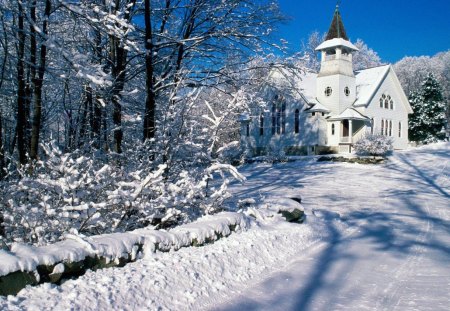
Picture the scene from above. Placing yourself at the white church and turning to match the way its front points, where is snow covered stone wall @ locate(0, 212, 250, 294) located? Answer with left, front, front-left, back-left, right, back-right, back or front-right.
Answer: front-right

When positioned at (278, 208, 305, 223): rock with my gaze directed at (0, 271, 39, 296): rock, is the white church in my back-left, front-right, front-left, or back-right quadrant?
back-right

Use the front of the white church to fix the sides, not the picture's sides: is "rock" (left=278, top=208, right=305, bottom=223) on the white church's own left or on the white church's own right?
on the white church's own right

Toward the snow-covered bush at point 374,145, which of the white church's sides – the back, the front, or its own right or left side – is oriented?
front

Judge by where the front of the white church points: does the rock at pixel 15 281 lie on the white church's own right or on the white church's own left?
on the white church's own right

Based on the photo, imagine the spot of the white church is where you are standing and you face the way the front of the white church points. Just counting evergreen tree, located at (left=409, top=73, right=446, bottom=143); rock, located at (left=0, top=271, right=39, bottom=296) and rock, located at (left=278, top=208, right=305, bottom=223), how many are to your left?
1

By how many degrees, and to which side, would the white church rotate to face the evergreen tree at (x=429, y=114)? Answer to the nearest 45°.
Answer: approximately 90° to its left

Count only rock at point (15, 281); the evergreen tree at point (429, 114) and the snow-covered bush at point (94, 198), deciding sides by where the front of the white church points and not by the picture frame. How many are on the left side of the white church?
1

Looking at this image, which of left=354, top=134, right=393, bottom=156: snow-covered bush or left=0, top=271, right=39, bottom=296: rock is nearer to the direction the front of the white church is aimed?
the snow-covered bush

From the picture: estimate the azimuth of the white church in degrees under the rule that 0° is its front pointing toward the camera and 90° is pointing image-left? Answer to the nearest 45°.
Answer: approximately 315°

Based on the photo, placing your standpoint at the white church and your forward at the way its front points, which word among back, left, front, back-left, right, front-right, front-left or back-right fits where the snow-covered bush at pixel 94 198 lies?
front-right
